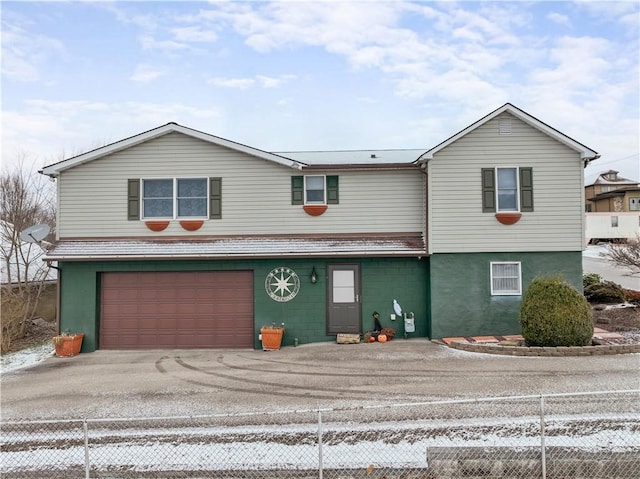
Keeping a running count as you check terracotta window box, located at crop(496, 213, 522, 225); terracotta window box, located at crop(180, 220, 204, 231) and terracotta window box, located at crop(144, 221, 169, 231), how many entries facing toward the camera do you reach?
3

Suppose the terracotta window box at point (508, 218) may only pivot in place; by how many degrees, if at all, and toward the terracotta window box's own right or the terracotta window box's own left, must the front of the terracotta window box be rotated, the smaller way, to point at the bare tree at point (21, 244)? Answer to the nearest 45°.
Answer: approximately 90° to the terracotta window box's own right

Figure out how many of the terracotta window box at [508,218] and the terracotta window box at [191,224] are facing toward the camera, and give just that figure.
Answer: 2

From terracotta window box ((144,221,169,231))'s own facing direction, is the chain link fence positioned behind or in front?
in front

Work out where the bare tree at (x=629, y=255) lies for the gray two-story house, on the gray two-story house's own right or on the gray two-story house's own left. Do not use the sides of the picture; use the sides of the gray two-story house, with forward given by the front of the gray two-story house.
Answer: on the gray two-story house's own left

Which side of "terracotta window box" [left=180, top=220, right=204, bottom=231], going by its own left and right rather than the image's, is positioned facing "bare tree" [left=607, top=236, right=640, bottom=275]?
left

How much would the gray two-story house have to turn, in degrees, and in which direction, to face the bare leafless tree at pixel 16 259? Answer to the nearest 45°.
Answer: approximately 135° to its right

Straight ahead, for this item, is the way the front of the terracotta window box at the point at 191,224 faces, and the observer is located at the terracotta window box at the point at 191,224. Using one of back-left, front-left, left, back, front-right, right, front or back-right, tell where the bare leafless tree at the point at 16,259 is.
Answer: back-right

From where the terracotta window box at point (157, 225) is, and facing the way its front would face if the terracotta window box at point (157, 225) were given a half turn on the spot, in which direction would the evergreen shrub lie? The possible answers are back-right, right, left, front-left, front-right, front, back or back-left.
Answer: back-right
